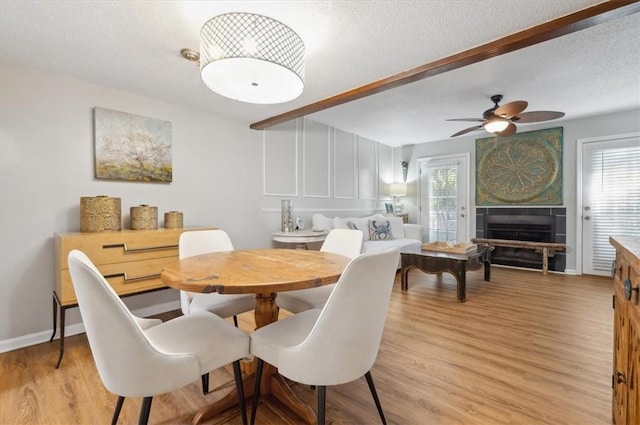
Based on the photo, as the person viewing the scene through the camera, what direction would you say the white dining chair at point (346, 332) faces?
facing away from the viewer and to the left of the viewer

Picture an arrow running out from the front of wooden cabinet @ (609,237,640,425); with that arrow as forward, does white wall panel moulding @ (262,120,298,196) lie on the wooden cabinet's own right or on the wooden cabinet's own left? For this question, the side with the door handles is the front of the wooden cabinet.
on the wooden cabinet's own right

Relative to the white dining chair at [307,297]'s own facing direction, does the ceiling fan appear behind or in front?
behind

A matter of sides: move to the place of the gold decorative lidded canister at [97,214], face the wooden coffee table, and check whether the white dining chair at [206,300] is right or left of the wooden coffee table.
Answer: right

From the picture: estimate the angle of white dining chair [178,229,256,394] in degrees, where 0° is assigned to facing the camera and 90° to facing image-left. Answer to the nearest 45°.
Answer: approximately 315°

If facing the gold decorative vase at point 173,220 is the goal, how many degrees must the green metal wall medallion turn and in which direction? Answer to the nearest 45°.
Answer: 0° — it already faces it

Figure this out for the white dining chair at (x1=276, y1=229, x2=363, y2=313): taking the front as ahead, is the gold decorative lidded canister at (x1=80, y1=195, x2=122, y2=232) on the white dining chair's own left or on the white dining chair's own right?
on the white dining chair's own right

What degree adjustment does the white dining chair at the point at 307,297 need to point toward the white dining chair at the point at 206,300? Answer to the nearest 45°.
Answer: approximately 45° to its right

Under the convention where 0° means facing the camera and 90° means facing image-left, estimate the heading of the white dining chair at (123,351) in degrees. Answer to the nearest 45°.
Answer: approximately 225°
